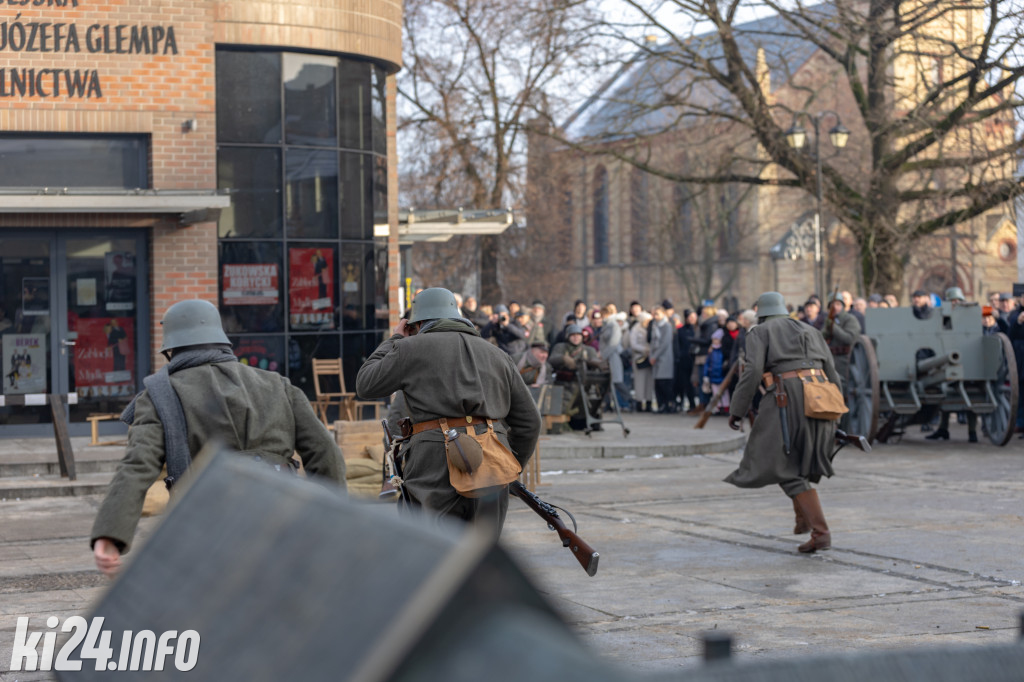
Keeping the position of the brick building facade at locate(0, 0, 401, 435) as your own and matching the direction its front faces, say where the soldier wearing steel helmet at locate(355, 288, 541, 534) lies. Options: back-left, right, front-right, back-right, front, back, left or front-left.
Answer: front

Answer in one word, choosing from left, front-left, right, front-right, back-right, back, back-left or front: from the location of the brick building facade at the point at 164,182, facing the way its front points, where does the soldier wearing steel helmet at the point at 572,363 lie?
left

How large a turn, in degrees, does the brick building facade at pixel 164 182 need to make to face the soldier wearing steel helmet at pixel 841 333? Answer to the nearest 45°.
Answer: approximately 90° to its left

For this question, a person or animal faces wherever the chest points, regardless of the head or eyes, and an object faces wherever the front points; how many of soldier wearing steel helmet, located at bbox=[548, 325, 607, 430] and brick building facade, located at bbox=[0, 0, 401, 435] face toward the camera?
2

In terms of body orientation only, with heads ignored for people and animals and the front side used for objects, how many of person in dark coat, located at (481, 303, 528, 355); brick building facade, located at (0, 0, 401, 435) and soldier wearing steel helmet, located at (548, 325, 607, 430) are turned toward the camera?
3

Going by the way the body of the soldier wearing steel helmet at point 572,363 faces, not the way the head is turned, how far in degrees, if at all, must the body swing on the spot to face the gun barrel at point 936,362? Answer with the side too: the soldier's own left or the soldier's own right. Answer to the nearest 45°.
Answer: approximately 90° to the soldier's own left

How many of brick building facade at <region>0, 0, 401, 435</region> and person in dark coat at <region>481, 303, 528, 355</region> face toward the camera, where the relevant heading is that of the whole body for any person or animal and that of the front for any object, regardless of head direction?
2

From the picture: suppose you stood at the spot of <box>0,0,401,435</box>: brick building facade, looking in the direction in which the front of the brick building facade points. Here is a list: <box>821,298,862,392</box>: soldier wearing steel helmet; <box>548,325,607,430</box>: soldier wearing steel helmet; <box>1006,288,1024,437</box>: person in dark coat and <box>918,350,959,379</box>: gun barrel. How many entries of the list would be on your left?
4

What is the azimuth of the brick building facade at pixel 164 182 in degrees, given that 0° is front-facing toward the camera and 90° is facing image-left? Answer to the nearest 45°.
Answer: approximately 0°

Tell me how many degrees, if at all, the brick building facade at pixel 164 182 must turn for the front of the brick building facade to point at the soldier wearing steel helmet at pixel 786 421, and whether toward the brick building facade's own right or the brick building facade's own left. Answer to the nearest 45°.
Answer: approximately 45° to the brick building facade's own left
